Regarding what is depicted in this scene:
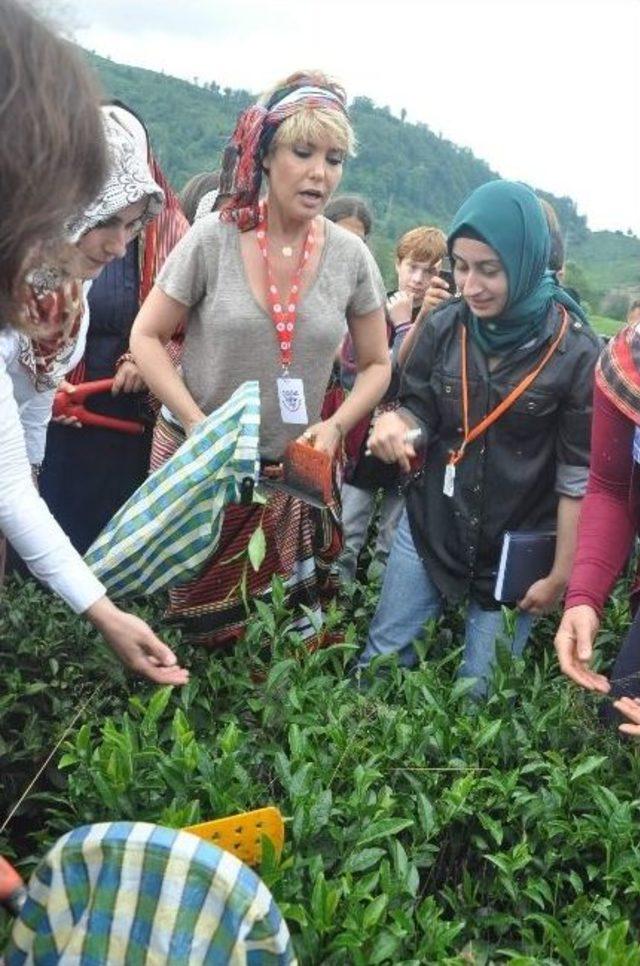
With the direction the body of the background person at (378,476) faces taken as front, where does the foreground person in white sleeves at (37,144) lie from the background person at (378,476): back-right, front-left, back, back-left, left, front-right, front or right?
front

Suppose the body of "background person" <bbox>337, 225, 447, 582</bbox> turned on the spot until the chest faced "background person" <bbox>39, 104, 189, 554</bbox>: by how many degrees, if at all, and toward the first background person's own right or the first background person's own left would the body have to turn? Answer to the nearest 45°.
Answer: approximately 45° to the first background person's own right

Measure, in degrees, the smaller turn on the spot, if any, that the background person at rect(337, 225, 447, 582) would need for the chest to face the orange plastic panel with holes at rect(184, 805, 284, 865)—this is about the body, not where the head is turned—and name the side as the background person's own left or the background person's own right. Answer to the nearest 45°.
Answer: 0° — they already face it

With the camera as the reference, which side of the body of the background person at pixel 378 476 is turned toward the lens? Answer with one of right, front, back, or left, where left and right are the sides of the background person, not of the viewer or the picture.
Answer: front

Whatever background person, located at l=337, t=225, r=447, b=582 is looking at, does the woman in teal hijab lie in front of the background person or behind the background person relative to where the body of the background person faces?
in front

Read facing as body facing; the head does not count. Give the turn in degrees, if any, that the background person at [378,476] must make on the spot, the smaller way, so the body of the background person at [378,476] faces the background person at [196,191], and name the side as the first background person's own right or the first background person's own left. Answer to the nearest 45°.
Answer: approximately 135° to the first background person's own right

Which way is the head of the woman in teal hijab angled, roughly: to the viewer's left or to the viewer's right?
to the viewer's left

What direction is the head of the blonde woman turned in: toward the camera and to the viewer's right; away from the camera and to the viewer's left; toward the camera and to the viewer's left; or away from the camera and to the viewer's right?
toward the camera and to the viewer's right

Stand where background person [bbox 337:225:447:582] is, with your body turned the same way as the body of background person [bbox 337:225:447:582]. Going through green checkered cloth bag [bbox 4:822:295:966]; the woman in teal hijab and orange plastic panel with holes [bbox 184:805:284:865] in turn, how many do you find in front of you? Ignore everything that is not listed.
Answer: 3

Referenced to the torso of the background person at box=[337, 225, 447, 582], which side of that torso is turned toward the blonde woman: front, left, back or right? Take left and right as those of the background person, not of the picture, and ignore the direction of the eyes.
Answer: front

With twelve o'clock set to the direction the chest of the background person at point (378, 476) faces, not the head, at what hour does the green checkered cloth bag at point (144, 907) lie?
The green checkered cloth bag is roughly at 12 o'clock from the background person.
